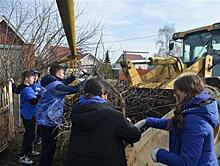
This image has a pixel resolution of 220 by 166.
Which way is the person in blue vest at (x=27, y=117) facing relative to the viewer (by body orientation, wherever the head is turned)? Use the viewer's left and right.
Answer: facing to the right of the viewer

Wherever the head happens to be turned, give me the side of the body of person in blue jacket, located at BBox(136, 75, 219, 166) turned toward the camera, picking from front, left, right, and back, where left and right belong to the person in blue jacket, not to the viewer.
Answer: left

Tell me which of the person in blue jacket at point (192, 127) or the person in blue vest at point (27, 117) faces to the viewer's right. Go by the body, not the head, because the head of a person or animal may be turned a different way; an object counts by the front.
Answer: the person in blue vest at point (27, 117)

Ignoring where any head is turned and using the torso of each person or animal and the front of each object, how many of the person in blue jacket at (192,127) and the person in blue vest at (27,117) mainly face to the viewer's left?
1

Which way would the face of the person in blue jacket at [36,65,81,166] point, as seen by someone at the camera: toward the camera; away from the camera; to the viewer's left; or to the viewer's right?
to the viewer's right

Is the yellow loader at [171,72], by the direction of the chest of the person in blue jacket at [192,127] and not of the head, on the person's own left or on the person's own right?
on the person's own right

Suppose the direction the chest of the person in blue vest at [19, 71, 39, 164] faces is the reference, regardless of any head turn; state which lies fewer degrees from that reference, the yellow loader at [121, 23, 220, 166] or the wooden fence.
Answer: the yellow loader

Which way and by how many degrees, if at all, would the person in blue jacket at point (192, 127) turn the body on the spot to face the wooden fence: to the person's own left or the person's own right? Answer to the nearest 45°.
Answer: approximately 45° to the person's own right
